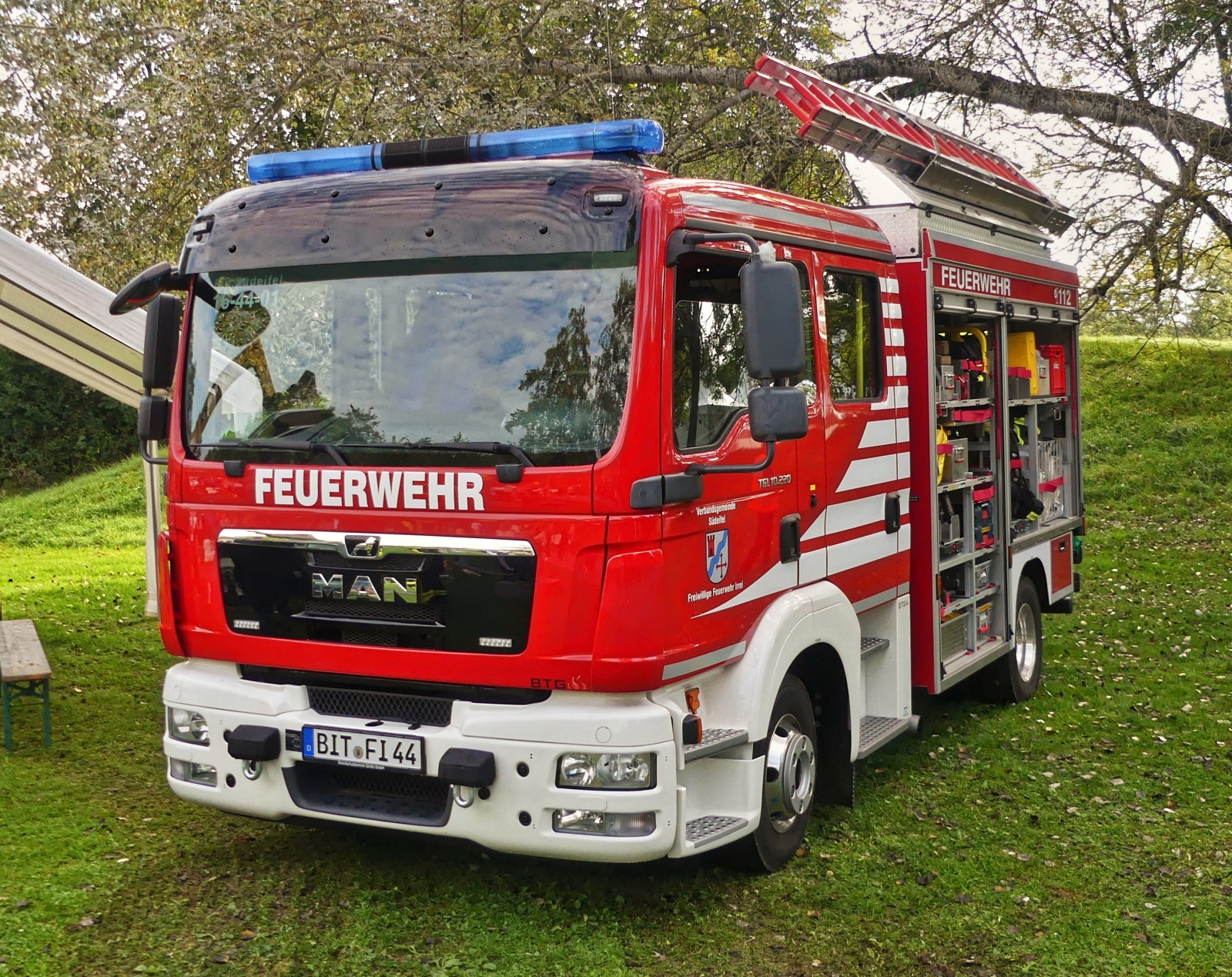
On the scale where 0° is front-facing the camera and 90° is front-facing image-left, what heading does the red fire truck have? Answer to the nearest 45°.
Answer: approximately 45°

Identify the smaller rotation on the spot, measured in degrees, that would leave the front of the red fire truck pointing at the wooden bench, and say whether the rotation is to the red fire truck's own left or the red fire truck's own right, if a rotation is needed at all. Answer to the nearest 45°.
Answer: approximately 90° to the red fire truck's own right

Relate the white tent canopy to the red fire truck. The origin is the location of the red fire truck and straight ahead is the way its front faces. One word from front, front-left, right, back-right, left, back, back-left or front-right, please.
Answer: right

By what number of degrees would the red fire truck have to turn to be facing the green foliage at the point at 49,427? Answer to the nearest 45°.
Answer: approximately 90° to its right
